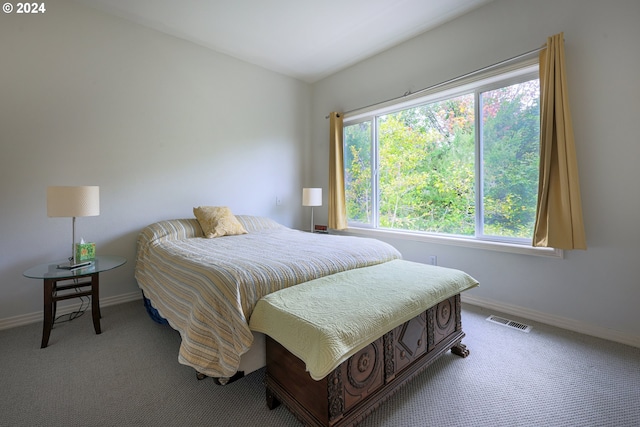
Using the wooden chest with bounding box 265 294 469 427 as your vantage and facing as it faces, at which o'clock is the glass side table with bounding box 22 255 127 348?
The glass side table is roughly at 5 o'clock from the wooden chest.

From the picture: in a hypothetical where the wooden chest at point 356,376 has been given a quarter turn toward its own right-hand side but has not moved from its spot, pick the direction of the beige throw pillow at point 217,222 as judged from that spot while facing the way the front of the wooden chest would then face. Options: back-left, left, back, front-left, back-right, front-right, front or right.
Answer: right

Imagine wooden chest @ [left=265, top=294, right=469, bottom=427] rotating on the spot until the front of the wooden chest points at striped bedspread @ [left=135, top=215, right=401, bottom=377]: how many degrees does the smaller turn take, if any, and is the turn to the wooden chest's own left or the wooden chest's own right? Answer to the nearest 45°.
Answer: approximately 135° to the wooden chest's own right

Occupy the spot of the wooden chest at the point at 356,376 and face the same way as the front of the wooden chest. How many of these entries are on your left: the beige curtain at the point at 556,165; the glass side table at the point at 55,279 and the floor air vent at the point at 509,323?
2

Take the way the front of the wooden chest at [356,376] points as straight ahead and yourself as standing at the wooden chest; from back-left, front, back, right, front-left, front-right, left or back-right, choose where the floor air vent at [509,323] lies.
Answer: left

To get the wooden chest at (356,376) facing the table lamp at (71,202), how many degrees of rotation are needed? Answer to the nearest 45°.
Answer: approximately 135° to its right

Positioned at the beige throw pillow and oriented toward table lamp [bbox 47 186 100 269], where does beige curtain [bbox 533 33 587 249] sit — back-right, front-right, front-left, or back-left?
back-left

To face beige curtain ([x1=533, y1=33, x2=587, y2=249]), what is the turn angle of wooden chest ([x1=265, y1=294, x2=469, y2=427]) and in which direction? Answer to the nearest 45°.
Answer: approximately 90° to its left

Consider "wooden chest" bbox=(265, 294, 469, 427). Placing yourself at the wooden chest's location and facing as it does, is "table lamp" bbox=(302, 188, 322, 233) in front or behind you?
behind

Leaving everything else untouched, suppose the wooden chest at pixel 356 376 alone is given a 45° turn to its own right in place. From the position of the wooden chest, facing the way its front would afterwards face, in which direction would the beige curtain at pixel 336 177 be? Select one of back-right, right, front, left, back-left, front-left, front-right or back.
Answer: back

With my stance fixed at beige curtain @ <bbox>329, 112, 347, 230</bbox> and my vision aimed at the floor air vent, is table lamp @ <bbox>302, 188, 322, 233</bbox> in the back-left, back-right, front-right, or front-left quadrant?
back-right

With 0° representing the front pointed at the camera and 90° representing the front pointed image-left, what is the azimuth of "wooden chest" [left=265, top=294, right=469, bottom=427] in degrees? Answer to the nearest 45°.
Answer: approximately 315°

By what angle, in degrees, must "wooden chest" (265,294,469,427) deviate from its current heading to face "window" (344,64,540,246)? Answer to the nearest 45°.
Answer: approximately 90° to its left
